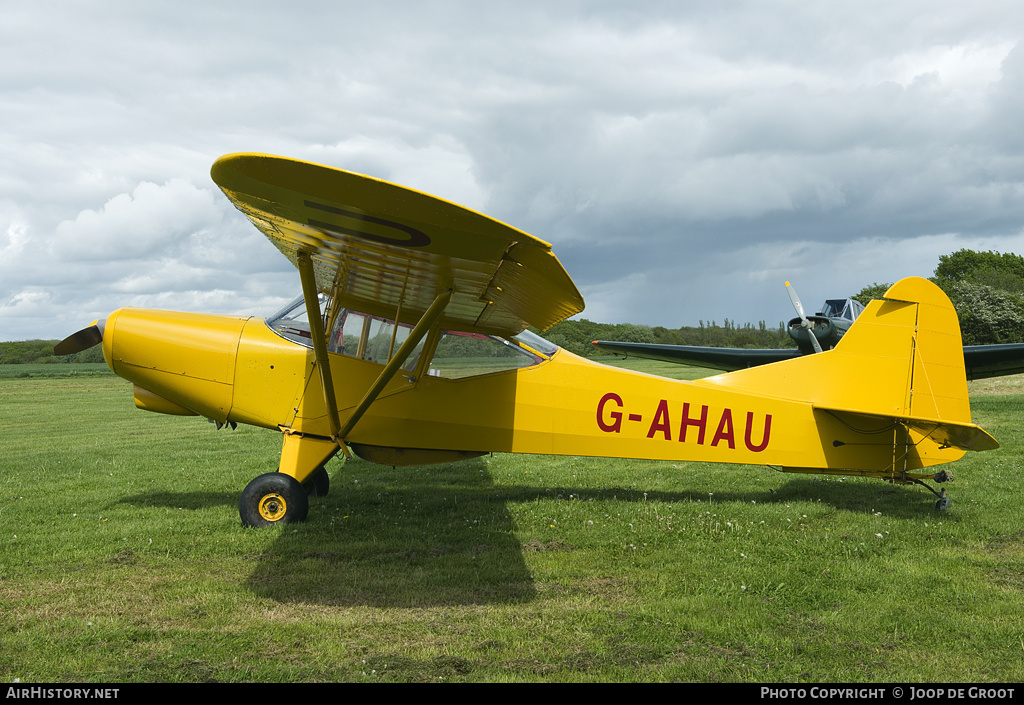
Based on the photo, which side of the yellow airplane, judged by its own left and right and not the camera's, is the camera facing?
left

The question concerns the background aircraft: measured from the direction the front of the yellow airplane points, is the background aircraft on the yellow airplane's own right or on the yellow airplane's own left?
on the yellow airplane's own right

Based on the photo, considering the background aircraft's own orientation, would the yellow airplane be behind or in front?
in front

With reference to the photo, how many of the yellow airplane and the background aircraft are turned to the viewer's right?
0

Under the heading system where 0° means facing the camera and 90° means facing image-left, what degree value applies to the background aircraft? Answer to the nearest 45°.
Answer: approximately 45°
